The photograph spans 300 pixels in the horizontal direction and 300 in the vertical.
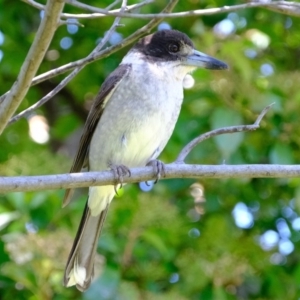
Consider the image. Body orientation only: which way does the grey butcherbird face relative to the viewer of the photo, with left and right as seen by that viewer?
facing the viewer and to the right of the viewer
